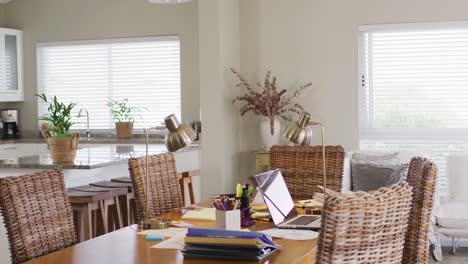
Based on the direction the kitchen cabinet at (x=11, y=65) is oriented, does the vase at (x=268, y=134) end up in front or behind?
in front

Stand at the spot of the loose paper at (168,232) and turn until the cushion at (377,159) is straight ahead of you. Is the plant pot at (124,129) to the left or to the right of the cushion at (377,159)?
left

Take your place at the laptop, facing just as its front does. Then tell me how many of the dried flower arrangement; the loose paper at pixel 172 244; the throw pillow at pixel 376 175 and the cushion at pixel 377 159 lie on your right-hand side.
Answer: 1

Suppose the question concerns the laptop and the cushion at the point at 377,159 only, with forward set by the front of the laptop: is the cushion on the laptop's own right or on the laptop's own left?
on the laptop's own left

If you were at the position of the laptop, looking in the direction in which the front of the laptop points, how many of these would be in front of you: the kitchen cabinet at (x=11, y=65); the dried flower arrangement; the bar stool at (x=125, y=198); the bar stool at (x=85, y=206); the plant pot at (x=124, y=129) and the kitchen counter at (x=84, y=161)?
0

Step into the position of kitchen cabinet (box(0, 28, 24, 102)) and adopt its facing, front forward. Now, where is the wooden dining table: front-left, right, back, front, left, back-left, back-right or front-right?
front-right

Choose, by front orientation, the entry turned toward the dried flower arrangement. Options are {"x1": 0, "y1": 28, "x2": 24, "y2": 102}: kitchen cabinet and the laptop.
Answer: the kitchen cabinet

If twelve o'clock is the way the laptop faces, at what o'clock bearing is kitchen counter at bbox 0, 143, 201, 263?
The kitchen counter is roughly at 6 o'clock from the laptop.

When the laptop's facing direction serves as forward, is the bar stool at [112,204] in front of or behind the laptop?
behind

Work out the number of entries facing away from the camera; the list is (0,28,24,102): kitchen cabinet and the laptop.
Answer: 0

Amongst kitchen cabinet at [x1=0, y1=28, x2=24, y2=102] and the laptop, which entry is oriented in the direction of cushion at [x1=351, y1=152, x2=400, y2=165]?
the kitchen cabinet

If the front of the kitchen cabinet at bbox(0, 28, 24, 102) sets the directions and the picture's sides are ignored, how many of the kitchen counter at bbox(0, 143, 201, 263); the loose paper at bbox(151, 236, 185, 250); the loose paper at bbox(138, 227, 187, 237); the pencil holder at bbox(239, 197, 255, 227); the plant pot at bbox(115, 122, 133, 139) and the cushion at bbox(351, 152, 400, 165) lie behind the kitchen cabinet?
0

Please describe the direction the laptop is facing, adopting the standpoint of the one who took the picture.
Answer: facing the viewer and to the right of the viewer

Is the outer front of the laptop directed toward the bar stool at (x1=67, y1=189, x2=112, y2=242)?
no
